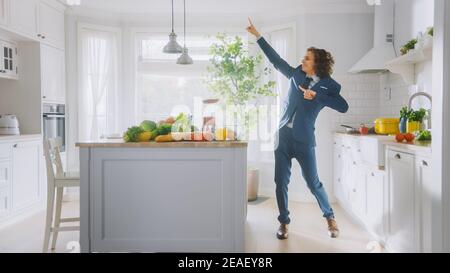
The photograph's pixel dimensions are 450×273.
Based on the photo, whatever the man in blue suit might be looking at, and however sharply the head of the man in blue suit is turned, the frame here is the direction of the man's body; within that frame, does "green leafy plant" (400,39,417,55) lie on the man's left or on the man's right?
on the man's left

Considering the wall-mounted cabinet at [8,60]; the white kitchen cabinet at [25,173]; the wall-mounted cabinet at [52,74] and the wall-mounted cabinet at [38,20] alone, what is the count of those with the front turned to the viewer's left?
0

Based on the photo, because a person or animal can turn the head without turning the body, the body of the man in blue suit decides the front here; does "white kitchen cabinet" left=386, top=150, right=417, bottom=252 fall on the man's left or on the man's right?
on the man's left

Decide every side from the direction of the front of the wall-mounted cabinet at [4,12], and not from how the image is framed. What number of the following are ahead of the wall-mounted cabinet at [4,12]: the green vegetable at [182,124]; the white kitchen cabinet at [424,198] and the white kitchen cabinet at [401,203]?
3

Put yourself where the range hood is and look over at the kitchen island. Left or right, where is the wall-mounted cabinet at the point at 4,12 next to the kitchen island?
right

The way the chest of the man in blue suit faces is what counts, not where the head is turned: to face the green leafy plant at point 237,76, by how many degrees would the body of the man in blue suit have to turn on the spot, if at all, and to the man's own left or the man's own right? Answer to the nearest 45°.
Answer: approximately 90° to the man's own right

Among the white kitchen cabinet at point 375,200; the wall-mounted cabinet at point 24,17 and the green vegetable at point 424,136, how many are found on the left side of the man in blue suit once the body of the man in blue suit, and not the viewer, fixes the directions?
2

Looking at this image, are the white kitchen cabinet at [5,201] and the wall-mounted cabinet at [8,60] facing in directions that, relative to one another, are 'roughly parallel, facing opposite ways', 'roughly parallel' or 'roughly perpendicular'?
roughly parallel

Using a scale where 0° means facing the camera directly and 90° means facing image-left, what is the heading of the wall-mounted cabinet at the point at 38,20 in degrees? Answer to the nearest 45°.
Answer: approximately 315°

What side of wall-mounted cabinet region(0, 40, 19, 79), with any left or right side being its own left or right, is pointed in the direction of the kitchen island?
front

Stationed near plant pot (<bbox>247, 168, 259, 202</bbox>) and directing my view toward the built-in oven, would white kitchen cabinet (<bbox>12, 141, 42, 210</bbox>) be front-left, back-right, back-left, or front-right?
front-left

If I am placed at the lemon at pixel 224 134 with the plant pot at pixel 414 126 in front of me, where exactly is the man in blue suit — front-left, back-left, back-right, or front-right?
front-left

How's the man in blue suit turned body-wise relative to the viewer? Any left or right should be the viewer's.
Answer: facing the viewer and to the left of the viewer

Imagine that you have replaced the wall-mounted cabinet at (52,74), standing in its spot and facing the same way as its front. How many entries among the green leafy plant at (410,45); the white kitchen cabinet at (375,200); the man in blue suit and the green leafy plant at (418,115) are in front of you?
4

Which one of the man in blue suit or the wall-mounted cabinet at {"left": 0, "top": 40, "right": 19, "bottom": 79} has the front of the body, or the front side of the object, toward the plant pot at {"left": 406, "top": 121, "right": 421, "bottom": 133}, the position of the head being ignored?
the wall-mounted cabinet
